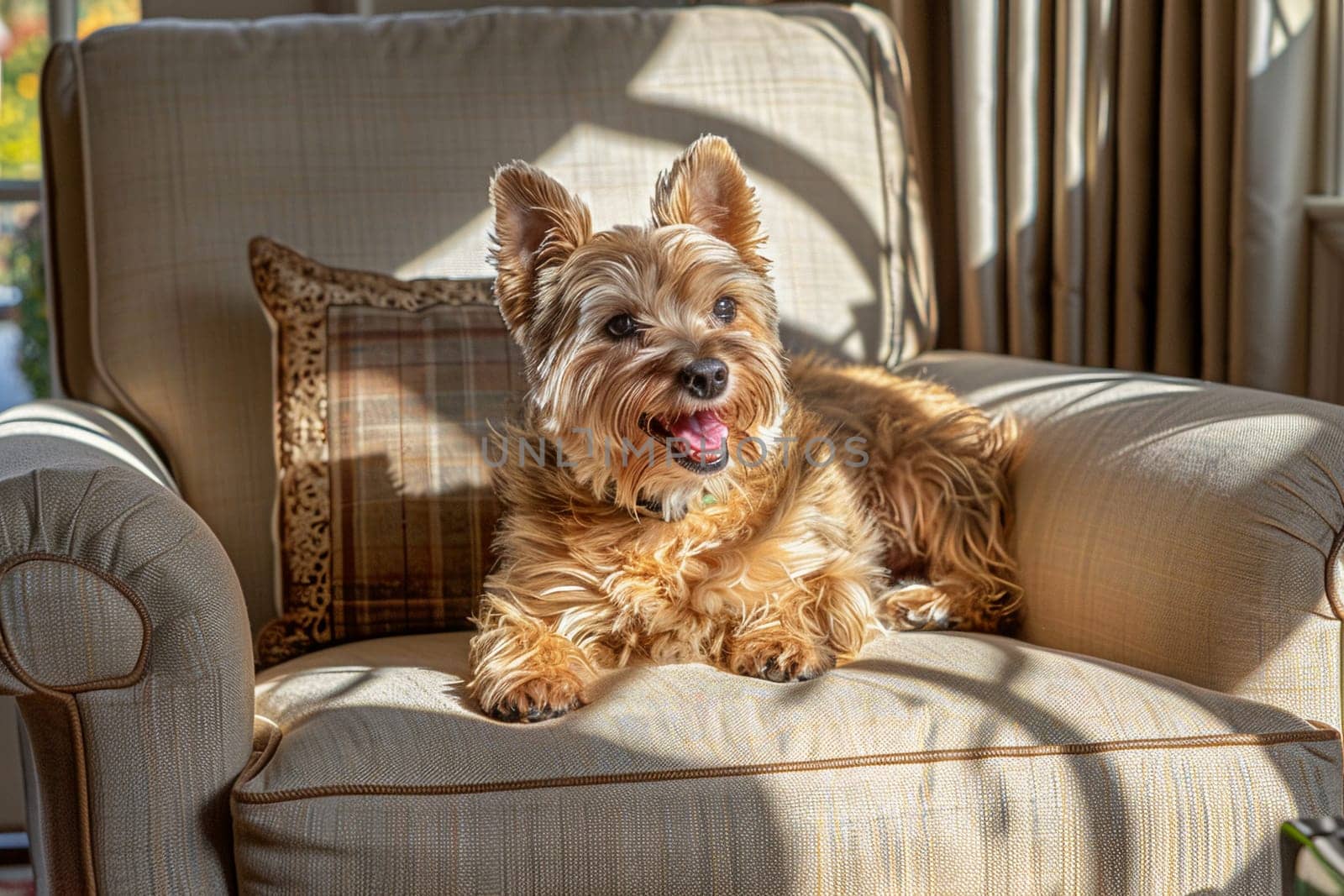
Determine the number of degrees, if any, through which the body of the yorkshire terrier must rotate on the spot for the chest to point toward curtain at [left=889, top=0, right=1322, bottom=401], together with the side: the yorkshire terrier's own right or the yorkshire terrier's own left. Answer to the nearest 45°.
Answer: approximately 180°

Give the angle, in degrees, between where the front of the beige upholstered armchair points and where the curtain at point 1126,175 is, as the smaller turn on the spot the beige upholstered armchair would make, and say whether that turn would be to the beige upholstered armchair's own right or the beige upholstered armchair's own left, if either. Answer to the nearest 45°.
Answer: approximately 90° to the beige upholstered armchair's own left

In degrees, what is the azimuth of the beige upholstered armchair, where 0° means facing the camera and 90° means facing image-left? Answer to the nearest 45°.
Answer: approximately 315°

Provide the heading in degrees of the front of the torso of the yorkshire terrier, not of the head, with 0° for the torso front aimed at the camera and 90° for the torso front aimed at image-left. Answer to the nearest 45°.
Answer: approximately 45°
